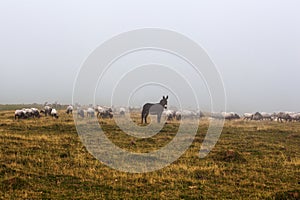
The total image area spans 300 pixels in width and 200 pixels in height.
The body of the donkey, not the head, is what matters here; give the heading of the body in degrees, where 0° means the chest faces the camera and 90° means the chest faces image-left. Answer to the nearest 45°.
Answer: approximately 270°

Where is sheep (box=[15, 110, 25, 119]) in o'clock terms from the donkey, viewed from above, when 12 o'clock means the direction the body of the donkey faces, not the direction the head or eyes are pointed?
The sheep is roughly at 6 o'clock from the donkey.
